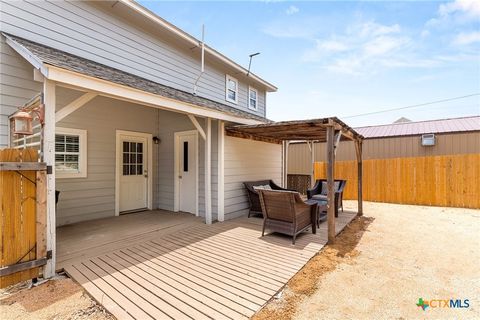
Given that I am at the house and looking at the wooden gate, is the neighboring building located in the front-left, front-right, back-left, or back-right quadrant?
back-left

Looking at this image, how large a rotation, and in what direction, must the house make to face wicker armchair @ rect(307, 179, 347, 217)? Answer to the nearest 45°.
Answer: approximately 45° to its left

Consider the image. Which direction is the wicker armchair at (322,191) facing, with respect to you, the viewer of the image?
facing the viewer and to the left of the viewer

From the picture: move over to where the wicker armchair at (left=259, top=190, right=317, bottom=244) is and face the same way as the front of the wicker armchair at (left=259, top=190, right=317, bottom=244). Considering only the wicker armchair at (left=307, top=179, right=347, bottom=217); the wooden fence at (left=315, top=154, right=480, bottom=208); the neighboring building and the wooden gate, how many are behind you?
1

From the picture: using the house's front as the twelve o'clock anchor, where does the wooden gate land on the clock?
The wooden gate is roughly at 2 o'clock from the house.

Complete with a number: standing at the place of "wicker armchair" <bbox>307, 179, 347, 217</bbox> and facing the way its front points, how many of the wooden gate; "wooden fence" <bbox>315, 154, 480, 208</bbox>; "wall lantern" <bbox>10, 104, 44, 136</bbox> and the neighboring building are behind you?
2

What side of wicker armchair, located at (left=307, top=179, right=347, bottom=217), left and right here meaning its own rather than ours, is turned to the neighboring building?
back

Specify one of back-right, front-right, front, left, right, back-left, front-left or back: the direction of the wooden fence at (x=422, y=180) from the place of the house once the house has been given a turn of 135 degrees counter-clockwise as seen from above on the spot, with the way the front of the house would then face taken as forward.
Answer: right

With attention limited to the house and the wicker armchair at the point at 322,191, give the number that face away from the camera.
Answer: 0

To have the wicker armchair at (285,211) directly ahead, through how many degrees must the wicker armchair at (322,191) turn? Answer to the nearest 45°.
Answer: approximately 45° to its left

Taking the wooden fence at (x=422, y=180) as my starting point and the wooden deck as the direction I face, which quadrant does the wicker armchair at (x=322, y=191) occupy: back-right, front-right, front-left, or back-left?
front-right

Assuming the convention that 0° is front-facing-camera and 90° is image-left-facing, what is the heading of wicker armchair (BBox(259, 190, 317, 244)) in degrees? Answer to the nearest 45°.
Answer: approximately 225°

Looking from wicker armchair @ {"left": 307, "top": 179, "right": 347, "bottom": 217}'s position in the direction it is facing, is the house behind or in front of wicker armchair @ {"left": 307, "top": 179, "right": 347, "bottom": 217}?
in front
